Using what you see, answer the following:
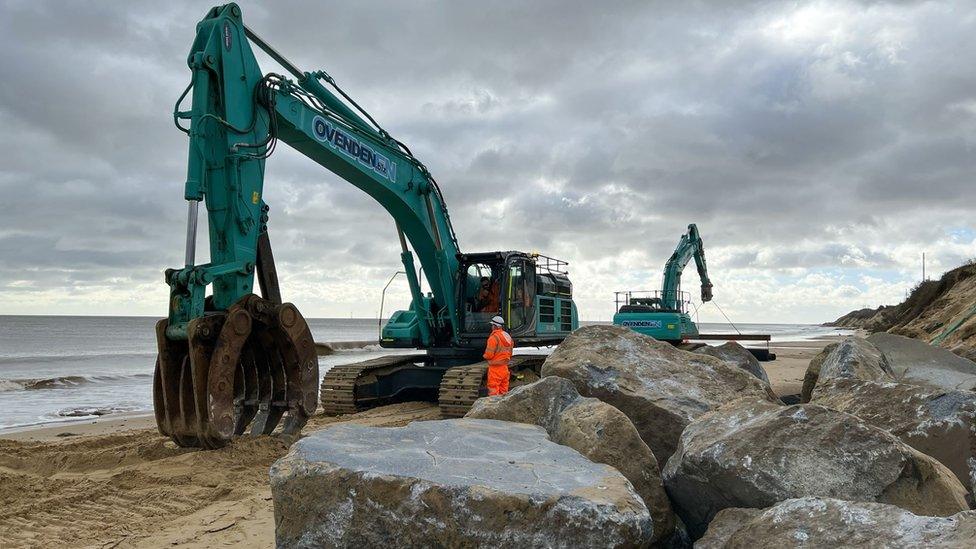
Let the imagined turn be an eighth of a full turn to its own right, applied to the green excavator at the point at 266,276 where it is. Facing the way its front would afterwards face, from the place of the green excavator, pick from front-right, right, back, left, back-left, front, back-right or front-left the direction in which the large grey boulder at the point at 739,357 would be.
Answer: back

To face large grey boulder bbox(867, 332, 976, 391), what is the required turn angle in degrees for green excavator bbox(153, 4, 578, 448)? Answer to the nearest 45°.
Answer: approximately 135° to its left

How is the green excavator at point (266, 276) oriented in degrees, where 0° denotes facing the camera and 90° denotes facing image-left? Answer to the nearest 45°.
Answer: approximately 45°

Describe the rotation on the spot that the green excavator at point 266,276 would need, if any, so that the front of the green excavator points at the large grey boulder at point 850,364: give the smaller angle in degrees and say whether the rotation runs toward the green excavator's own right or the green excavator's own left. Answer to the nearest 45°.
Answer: approximately 135° to the green excavator's own left
